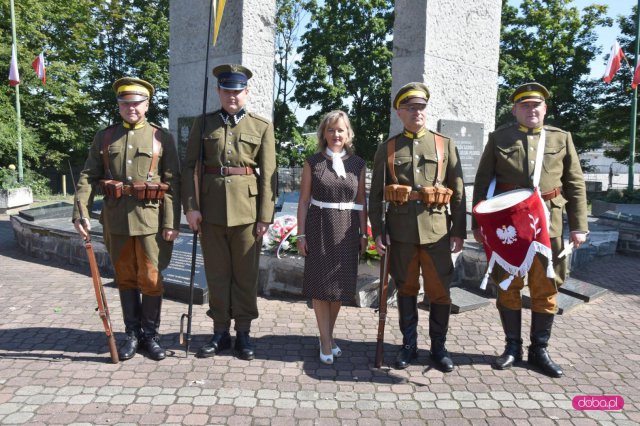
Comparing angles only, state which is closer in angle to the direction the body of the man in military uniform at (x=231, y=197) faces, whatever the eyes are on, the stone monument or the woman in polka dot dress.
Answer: the woman in polka dot dress

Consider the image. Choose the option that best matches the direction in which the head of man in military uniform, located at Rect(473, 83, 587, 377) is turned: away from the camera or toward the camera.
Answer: toward the camera

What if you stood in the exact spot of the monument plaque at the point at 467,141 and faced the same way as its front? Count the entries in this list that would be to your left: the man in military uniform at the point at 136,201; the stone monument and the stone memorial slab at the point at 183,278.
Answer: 0

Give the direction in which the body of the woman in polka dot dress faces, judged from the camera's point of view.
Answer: toward the camera

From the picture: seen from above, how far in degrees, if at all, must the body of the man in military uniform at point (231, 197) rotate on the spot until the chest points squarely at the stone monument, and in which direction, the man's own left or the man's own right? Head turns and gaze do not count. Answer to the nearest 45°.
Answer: approximately 180°

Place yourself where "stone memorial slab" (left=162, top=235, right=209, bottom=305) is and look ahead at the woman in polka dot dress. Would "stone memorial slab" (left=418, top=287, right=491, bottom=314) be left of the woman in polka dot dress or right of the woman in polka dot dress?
left

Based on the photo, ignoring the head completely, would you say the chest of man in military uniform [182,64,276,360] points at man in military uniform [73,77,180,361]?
no

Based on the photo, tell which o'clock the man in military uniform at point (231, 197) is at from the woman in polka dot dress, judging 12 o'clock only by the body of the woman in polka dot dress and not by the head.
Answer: The man in military uniform is roughly at 3 o'clock from the woman in polka dot dress.

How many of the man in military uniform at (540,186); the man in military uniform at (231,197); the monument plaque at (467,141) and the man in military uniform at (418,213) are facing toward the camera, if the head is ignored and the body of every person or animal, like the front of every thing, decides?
4

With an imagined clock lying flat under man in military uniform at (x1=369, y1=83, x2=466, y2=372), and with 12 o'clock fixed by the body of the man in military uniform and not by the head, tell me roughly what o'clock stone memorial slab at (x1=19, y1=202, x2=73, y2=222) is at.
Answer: The stone memorial slab is roughly at 4 o'clock from the man in military uniform.

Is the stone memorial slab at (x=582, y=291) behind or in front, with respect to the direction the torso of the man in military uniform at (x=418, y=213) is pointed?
behind

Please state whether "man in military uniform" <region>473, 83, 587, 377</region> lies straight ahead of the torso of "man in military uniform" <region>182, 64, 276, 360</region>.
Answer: no

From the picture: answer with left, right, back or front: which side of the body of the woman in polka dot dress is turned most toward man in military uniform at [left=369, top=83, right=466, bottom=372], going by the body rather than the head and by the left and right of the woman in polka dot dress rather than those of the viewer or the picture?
left

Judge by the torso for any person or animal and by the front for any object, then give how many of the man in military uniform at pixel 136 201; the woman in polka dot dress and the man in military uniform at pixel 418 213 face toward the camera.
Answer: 3

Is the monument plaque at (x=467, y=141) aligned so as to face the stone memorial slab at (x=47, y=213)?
no

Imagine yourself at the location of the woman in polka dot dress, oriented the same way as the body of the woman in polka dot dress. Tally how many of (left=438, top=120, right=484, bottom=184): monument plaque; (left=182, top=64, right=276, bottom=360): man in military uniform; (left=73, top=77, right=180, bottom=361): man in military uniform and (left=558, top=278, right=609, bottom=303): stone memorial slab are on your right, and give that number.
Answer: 2

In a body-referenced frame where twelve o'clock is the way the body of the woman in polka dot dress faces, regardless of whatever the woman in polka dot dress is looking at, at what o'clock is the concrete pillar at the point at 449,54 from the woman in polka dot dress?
The concrete pillar is roughly at 7 o'clock from the woman in polka dot dress.

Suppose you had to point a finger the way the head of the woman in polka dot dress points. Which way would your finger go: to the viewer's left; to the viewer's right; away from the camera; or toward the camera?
toward the camera

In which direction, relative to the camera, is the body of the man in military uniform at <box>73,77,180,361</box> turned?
toward the camera
